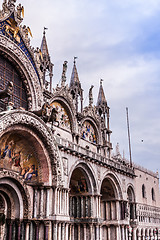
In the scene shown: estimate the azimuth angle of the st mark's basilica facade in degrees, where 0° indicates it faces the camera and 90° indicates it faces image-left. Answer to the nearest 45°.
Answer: approximately 315°
